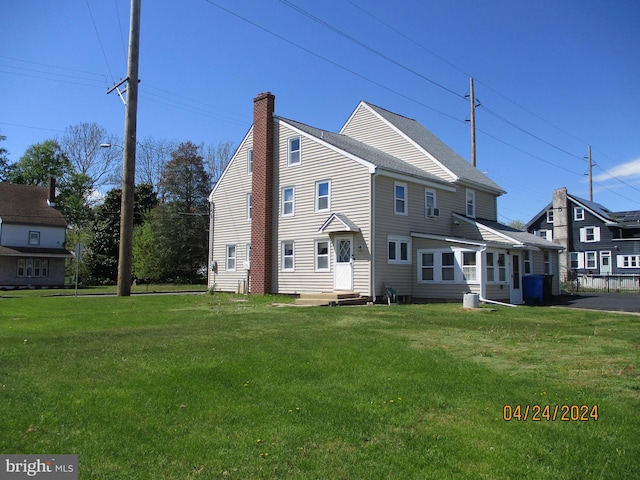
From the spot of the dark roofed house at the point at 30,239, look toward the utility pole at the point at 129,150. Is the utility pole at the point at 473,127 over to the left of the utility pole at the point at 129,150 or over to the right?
left

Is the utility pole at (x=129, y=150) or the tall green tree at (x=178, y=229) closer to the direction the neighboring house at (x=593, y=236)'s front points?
the utility pole

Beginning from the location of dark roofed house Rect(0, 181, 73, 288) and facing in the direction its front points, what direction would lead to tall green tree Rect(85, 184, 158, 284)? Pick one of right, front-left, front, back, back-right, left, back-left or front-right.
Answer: left

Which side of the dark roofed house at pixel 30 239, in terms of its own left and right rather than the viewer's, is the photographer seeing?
front

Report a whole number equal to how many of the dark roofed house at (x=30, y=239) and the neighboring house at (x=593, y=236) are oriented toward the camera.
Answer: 2

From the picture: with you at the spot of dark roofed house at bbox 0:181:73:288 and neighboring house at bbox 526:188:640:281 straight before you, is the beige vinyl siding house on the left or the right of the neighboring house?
right

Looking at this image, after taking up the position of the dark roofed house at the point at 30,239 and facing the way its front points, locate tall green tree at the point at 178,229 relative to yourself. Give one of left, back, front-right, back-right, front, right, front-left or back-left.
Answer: left

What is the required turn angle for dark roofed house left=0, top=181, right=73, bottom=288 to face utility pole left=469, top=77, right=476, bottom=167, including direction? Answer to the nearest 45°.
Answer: approximately 45° to its left

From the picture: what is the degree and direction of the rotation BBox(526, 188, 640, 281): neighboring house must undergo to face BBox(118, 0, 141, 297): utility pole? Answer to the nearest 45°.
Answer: approximately 45° to its right

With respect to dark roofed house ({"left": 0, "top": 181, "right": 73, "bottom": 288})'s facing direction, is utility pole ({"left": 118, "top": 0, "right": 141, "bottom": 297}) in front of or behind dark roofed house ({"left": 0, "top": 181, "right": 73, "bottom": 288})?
in front

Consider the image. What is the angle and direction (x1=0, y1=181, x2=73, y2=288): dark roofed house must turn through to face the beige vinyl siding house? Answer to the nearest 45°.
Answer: approximately 45° to its left

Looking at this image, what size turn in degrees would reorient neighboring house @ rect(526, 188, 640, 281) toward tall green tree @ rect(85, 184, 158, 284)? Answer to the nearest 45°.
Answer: approximately 45° to its right
